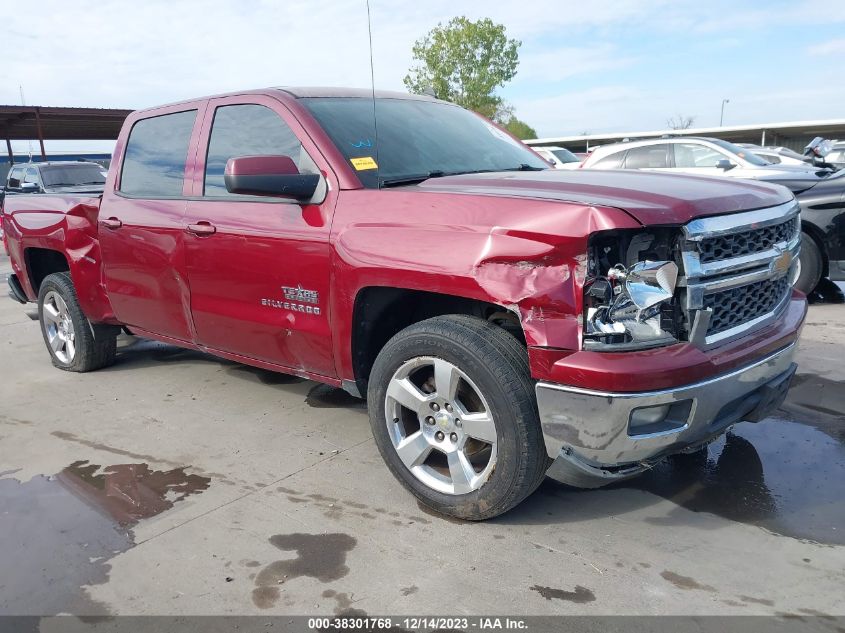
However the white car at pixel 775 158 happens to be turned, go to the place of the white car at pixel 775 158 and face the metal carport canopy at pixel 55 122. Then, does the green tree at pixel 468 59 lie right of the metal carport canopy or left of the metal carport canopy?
right

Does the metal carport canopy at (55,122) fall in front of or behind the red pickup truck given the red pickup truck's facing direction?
behind

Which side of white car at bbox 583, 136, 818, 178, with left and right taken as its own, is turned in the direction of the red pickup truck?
right

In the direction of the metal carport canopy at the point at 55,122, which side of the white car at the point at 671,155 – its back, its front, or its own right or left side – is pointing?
back

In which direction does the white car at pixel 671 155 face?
to the viewer's right

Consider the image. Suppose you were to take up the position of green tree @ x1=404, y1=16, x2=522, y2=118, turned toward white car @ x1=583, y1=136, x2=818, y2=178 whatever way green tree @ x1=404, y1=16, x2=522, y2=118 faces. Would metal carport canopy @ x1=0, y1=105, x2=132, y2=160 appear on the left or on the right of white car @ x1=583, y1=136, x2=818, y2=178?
right

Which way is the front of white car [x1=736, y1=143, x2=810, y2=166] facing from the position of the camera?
facing the viewer and to the right of the viewer
